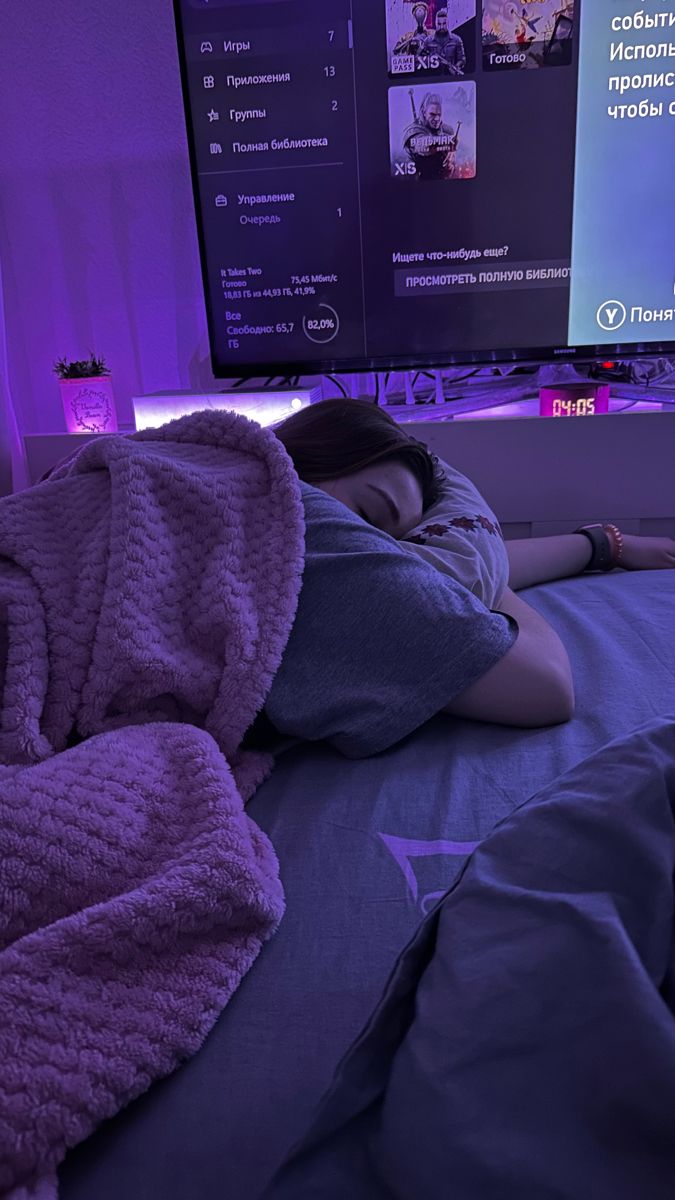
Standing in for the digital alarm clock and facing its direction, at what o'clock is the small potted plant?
The small potted plant is roughly at 3 o'clock from the digital alarm clock.

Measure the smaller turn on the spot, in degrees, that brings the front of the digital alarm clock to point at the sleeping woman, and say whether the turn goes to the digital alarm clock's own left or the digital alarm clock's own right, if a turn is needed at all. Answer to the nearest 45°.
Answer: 0° — it already faces them

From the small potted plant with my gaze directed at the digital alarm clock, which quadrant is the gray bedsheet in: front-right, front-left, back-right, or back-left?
front-right

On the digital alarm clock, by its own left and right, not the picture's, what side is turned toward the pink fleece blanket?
front

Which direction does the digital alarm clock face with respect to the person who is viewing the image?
facing the viewer

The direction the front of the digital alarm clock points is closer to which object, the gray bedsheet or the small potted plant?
the gray bedsheet

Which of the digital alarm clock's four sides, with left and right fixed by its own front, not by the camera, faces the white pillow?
front

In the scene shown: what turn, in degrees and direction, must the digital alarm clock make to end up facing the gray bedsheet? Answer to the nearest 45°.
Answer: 0° — it already faces it
